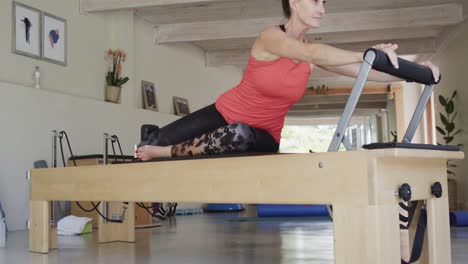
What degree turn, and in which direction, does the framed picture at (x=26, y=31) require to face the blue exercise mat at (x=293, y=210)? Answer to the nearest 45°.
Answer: approximately 45° to its left

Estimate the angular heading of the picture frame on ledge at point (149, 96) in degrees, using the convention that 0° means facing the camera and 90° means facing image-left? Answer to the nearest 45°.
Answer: approximately 315°

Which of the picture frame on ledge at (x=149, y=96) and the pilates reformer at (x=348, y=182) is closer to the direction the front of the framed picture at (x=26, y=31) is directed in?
the pilates reformer

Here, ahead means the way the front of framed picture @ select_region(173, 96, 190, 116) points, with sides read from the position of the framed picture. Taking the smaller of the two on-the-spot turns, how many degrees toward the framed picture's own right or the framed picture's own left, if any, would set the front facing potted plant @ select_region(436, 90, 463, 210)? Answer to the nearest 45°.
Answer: approximately 45° to the framed picture's own left

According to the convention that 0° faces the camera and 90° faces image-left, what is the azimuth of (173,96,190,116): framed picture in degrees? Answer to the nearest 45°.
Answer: approximately 315°

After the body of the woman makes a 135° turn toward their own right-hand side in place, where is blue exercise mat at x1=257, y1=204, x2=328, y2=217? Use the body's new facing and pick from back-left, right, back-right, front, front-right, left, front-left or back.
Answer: right

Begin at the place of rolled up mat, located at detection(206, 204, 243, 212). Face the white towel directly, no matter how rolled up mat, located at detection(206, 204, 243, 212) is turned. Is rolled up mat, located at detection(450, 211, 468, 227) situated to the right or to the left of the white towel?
left

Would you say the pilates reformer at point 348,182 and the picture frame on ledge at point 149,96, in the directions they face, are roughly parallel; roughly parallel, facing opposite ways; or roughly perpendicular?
roughly parallel

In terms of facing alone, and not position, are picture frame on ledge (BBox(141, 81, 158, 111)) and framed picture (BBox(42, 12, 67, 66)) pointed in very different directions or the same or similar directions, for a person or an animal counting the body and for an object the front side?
same or similar directions

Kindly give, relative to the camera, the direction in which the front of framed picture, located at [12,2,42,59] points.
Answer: facing the viewer and to the right of the viewer

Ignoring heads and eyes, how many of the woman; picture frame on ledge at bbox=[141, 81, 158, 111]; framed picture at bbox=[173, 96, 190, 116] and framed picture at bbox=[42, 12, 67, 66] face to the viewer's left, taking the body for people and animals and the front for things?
0

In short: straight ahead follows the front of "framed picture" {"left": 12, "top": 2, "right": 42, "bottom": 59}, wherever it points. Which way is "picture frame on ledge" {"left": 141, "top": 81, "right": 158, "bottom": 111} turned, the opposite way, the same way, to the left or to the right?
the same way

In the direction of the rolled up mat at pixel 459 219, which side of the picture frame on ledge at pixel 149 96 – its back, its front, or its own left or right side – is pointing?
front

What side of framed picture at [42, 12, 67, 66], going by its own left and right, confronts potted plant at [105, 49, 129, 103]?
left

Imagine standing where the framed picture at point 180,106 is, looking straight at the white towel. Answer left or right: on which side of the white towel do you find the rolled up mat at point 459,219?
left

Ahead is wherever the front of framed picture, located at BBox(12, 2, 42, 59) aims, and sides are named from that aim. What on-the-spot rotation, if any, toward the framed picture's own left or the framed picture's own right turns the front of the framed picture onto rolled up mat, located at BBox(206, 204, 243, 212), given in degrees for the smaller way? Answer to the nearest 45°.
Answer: approximately 90° to the framed picture's own left

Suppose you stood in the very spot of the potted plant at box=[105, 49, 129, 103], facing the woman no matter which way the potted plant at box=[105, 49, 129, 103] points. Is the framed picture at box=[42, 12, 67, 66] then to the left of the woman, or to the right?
right
